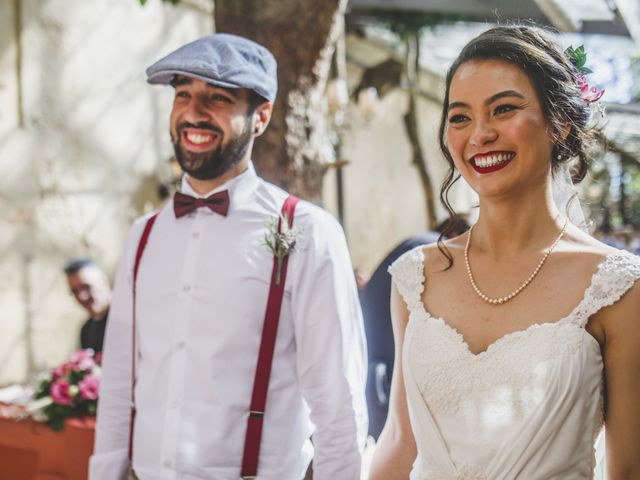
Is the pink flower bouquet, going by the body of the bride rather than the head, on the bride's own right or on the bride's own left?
on the bride's own right

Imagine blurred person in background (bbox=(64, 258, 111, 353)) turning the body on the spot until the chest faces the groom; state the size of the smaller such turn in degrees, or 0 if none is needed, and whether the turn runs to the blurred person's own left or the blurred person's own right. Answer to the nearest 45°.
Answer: approximately 45° to the blurred person's own left

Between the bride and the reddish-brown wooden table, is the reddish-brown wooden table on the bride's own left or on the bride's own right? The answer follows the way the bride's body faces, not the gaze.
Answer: on the bride's own right

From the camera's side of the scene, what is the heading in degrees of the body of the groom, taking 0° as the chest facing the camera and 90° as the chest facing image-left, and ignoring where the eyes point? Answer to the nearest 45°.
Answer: approximately 45°

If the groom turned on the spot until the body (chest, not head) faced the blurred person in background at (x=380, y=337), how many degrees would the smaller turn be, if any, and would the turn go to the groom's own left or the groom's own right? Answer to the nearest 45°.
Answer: approximately 180°

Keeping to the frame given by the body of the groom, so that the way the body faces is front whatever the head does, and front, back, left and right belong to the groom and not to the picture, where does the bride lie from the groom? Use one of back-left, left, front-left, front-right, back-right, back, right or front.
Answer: left

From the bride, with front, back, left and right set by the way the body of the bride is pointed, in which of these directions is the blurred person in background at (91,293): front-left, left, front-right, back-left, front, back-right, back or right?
right

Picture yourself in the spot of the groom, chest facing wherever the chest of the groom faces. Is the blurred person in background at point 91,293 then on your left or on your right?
on your right

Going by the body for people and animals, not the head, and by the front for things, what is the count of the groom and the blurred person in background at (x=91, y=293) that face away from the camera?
0
